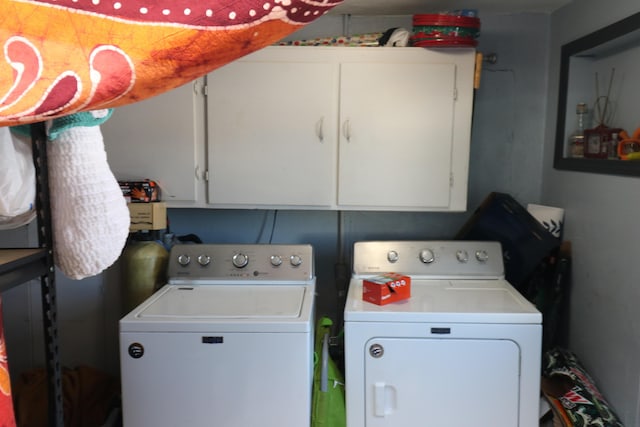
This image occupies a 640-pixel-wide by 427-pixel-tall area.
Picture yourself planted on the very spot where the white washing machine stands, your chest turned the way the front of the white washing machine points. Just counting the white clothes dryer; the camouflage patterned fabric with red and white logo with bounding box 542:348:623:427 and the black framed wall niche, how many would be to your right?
0

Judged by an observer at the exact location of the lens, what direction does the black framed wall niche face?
facing the viewer and to the left of the viewer

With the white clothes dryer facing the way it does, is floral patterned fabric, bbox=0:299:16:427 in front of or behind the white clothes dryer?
in front

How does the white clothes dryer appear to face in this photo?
toward the camera

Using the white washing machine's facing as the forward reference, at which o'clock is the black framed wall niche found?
The black framed wall niche is roughly at 9 o'clock from the white washing machine.

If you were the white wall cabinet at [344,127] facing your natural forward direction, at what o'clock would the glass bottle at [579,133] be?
The glass bottle is roughly at 9 o'clock from the white wall cabinet.

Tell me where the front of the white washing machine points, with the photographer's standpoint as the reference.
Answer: facing the viewer

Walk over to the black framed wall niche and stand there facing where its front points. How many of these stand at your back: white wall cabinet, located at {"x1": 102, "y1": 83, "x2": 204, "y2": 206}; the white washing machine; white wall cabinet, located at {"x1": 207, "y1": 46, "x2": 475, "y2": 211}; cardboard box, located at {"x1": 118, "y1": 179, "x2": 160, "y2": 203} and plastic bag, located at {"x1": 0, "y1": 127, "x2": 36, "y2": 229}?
0

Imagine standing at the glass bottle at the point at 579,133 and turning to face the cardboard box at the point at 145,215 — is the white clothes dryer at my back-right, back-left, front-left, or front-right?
front-left

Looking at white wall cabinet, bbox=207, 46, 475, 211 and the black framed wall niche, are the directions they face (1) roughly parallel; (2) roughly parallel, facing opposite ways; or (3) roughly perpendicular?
roughly perpendicular
